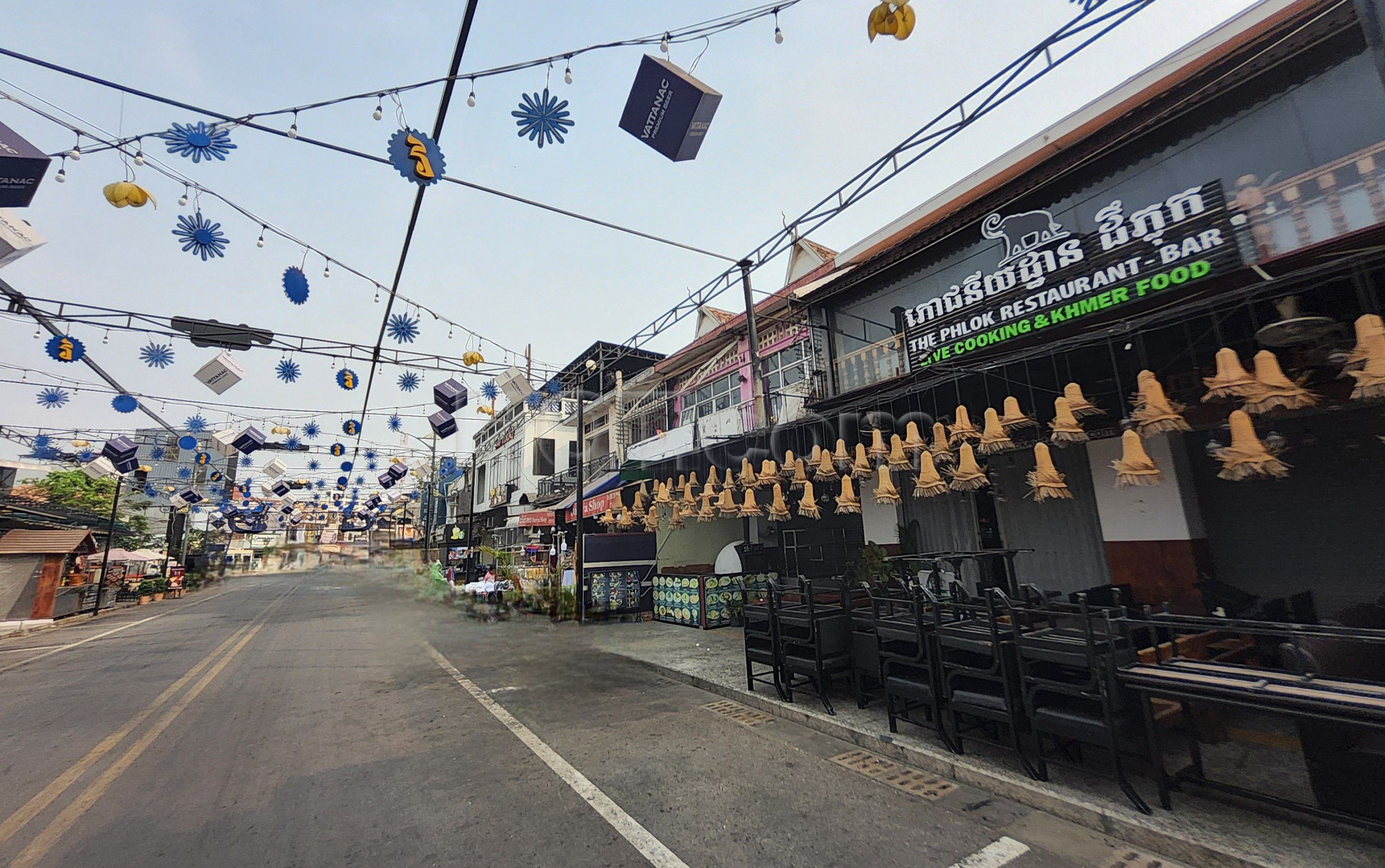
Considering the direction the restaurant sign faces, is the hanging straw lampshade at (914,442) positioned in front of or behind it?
in front

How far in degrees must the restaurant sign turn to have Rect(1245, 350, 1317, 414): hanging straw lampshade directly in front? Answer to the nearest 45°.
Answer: approximately 90° to its left

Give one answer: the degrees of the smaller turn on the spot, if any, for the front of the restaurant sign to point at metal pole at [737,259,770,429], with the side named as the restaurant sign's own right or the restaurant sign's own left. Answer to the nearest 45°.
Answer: approximately 45° to the restaurant sign's own right

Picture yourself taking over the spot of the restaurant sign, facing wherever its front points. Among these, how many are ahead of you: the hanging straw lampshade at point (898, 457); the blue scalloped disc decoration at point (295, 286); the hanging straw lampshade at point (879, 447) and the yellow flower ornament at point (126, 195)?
4

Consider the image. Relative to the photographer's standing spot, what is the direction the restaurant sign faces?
facing the viewer and to the left of the viewer

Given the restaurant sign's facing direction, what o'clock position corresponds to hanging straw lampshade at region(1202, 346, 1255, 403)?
The hanging straw lampshade is roughly at 10 o'clock from the restaurant sign.

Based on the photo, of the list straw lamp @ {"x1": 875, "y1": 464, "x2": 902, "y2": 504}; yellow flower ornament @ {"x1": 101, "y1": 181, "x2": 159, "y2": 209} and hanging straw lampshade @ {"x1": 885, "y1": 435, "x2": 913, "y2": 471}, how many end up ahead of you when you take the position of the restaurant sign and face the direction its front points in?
1

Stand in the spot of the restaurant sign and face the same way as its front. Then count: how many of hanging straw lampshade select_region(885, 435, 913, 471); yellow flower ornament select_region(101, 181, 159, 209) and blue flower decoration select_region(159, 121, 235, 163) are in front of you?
3

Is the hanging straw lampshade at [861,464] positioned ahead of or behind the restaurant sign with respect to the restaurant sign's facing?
ahead

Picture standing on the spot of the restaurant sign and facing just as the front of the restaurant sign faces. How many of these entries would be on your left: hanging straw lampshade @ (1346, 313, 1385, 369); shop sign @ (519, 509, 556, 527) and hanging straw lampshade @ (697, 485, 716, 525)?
1

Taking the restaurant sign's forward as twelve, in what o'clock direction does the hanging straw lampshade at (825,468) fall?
The hanging straw lampshade is roughly at 3 o'clock from the restaurant sign.

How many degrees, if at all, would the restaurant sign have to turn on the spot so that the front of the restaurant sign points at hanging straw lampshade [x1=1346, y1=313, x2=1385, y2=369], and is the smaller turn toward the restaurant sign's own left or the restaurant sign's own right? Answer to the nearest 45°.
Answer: approximately 90° to the restaurant sign's own left

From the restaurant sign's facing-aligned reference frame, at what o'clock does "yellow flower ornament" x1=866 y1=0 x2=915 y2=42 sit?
The yellow flower ornament is roughly at 11 o'clock from the restaurant sign.
